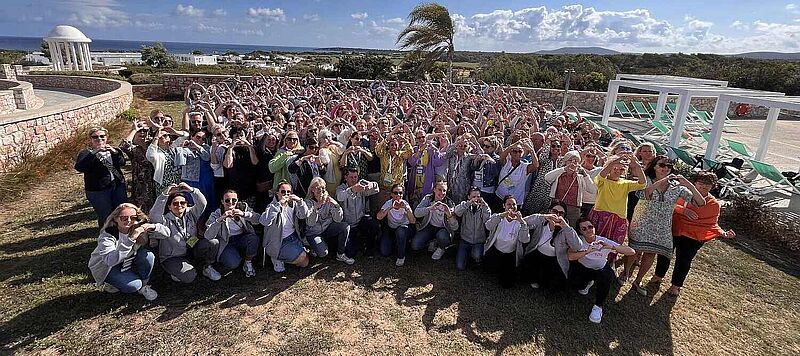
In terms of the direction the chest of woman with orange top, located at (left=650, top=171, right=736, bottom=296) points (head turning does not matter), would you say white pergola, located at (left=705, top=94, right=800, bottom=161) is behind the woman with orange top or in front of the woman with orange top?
behind

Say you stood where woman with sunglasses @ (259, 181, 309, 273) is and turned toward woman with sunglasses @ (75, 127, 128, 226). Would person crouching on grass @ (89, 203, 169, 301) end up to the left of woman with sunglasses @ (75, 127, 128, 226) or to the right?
left

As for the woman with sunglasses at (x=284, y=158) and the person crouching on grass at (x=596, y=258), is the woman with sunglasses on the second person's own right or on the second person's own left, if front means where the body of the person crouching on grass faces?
on the second person's own right

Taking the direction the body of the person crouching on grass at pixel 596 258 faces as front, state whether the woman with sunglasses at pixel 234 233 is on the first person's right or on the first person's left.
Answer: on the first person's right

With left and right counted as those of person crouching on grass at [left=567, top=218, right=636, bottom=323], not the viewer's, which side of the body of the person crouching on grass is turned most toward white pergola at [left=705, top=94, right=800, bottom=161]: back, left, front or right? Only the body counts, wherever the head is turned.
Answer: back

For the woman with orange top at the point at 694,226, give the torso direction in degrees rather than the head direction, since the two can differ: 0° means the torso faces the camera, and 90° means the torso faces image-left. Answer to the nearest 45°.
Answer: approximately 45°

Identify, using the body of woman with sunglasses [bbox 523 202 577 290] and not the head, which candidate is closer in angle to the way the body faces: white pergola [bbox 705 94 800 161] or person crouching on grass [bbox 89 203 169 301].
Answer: the person crouching on grass

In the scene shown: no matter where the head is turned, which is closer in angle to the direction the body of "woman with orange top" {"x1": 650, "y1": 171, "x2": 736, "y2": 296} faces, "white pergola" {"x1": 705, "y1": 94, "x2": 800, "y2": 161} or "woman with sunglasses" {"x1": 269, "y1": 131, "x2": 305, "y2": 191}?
the woman with sunglasses
